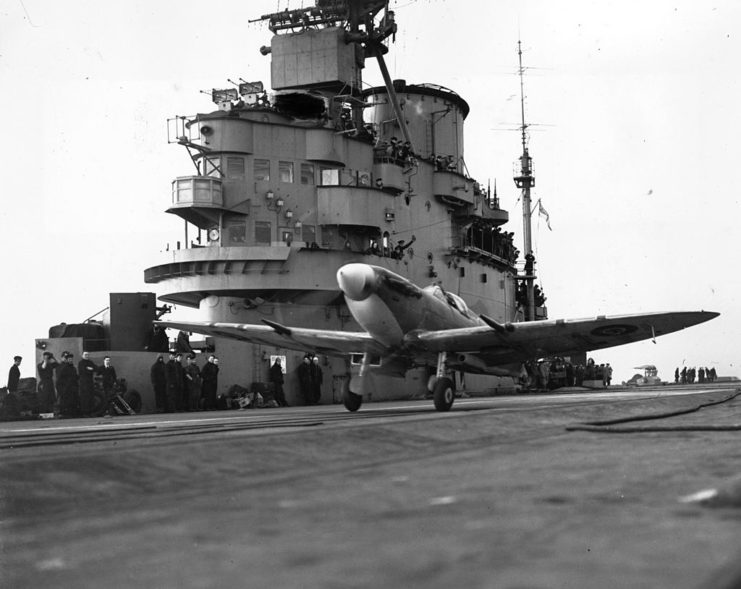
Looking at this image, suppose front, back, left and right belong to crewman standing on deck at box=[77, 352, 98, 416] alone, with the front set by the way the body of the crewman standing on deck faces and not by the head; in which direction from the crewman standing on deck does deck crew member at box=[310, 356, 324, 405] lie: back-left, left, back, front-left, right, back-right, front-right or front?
back-left

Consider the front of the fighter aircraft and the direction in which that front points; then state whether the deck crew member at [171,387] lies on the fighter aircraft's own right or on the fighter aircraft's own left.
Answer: on the fighter aircraft's own right

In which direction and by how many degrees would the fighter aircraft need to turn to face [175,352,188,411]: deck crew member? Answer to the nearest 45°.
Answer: approximately 90° to its right

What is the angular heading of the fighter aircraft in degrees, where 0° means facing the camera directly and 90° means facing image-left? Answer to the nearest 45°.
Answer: approximately 45°

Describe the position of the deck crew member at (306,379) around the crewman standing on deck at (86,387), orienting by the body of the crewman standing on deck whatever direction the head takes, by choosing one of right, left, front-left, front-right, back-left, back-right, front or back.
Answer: back-left

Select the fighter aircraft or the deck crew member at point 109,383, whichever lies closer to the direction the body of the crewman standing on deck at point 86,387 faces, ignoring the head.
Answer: the fighter aircraft
